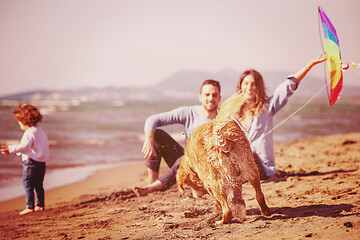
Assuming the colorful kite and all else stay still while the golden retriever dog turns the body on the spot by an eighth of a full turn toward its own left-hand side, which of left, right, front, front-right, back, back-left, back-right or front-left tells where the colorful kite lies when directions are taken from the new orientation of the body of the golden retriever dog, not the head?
back-right

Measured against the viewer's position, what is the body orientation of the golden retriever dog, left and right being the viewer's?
facing away from the viewer and to the left of the viewer

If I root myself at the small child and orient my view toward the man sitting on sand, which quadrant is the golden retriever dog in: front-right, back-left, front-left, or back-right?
front-right

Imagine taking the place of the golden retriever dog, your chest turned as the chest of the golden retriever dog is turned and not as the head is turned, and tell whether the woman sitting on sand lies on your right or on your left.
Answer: on your right

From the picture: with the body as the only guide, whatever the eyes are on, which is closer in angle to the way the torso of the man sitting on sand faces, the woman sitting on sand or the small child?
the small child

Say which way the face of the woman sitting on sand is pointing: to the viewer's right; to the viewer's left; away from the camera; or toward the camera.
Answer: toward the camera

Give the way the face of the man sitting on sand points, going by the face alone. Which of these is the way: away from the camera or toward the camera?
toward the camera

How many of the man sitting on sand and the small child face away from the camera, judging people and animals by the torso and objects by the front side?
0

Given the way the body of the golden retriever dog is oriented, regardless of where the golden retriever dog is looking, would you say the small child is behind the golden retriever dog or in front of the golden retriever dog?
in front
